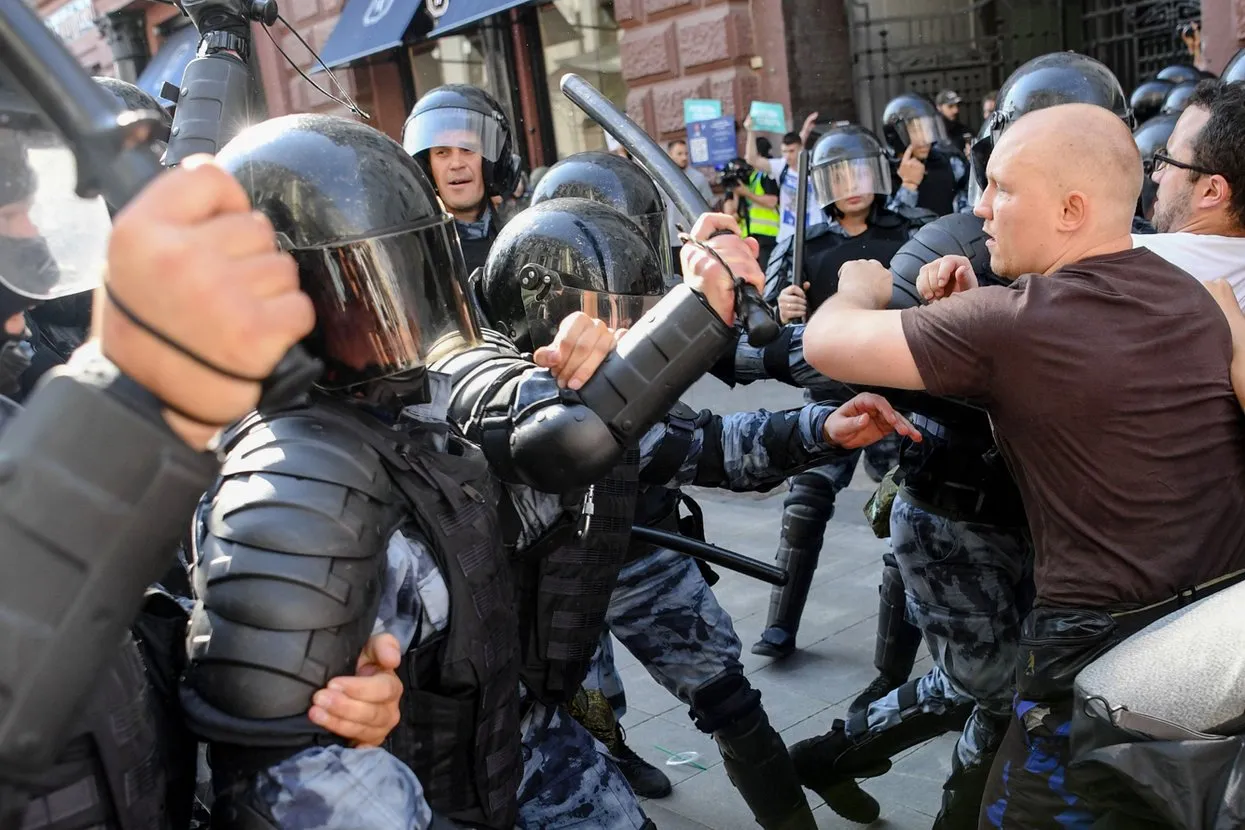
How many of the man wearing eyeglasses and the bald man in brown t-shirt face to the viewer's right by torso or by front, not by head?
0

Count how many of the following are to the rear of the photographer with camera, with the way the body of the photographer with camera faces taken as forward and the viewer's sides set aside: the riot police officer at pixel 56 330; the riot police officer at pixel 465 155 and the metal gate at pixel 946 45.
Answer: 1

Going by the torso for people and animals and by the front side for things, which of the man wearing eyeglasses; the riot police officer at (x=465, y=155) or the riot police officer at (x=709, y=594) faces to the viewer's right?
the riot police officer at (x=709, y=594)

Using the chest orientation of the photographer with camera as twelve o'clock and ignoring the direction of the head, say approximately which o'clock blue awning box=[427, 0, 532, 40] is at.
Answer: The blue awning is roughly at 3 o'clock from the photographer with camera.

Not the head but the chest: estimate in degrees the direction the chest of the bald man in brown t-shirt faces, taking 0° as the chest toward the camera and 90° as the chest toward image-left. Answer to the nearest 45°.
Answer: approximately 135°

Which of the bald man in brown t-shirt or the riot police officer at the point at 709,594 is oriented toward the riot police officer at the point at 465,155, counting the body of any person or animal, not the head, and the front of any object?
the bald man in brown t-shirt

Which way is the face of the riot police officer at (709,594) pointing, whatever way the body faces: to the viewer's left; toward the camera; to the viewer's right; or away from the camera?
to the viewer's right

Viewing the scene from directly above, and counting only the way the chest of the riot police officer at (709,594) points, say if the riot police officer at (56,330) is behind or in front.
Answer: behind

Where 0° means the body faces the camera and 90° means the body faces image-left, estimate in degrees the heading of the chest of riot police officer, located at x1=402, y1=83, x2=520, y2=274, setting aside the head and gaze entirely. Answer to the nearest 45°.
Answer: approximately 45°

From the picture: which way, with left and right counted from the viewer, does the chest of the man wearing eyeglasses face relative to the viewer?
facing to the left of the viewer

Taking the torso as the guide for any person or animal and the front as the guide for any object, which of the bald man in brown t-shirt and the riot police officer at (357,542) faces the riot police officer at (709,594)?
the bald man in brown t-shirt

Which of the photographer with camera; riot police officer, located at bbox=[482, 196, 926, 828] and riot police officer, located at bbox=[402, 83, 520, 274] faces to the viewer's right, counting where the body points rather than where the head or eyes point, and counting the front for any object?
riot police officer, located at bbox=[482, 196, 926, 828]

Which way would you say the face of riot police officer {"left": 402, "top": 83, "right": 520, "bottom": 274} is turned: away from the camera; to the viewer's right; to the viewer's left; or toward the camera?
toward the camera

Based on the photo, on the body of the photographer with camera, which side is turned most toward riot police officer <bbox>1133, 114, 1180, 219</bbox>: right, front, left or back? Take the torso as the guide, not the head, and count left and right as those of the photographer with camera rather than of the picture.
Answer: left

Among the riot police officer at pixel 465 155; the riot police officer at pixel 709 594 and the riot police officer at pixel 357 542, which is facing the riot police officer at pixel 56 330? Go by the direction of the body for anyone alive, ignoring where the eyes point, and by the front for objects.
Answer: the riot police officer at pixel 465 155

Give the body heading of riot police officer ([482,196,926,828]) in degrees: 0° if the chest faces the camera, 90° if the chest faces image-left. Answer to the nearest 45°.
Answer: approximately 270°
